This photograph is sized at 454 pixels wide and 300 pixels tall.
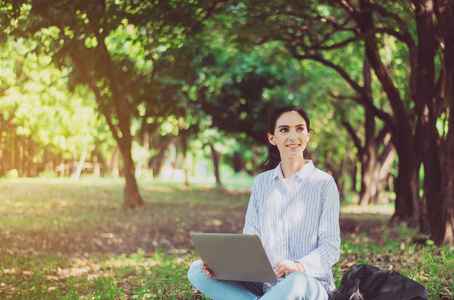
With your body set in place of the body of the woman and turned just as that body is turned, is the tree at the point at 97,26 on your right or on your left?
on your right

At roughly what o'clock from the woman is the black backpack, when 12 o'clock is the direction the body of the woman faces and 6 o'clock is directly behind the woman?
The black backpack is roughly at 8 o'clock from the woman.

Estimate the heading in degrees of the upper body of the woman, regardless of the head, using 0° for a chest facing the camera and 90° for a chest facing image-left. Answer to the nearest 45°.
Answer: approximately 45°

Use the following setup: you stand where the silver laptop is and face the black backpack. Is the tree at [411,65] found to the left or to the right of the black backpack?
left

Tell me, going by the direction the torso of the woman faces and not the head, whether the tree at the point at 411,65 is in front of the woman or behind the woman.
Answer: behind
